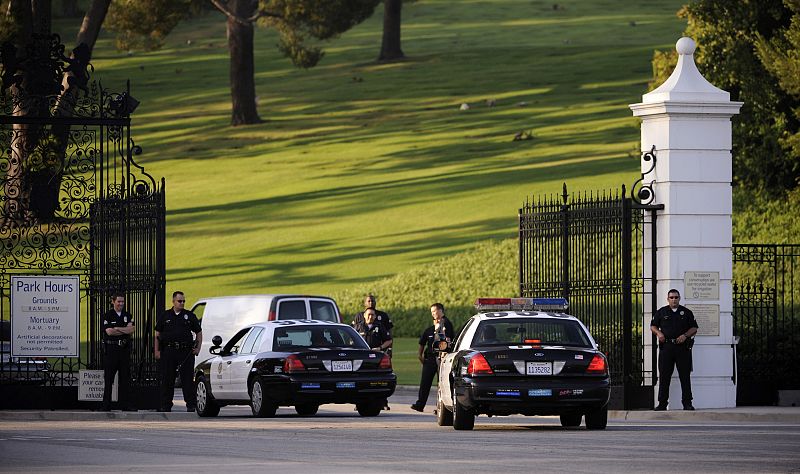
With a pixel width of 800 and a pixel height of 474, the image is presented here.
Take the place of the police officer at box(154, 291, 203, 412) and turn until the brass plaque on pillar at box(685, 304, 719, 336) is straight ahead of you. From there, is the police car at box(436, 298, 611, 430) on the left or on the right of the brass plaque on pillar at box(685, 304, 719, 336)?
right

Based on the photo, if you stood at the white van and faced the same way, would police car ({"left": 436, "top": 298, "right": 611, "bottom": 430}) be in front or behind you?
behind

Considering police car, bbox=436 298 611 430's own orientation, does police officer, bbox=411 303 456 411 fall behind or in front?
in front

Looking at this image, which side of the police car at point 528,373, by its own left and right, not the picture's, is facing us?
back

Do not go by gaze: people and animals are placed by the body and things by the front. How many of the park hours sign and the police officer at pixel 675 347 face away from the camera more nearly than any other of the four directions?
0

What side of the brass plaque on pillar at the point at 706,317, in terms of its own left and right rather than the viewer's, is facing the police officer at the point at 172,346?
right

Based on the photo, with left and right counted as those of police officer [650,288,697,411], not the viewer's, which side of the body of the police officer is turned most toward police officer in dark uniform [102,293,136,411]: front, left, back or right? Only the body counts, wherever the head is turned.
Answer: right

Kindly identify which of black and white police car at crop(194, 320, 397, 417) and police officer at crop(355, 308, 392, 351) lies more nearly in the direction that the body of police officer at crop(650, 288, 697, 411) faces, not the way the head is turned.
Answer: the black and white police car

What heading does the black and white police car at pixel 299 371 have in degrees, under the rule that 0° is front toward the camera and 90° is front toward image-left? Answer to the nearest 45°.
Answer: approximately 135°

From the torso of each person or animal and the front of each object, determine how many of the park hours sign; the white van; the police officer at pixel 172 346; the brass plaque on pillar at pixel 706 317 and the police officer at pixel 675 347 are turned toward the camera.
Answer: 4

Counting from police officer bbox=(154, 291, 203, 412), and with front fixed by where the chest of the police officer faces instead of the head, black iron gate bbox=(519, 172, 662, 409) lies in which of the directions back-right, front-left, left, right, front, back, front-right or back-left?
left

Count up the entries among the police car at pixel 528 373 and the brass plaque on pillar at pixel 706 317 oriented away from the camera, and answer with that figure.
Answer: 1

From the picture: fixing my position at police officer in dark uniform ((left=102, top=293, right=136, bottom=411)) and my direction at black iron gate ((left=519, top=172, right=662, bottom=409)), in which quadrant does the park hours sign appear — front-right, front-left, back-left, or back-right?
back-left
